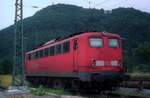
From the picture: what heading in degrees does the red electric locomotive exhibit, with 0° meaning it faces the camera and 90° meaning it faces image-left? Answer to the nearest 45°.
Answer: approximately 315°

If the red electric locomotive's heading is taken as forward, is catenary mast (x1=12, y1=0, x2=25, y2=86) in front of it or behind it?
behind
